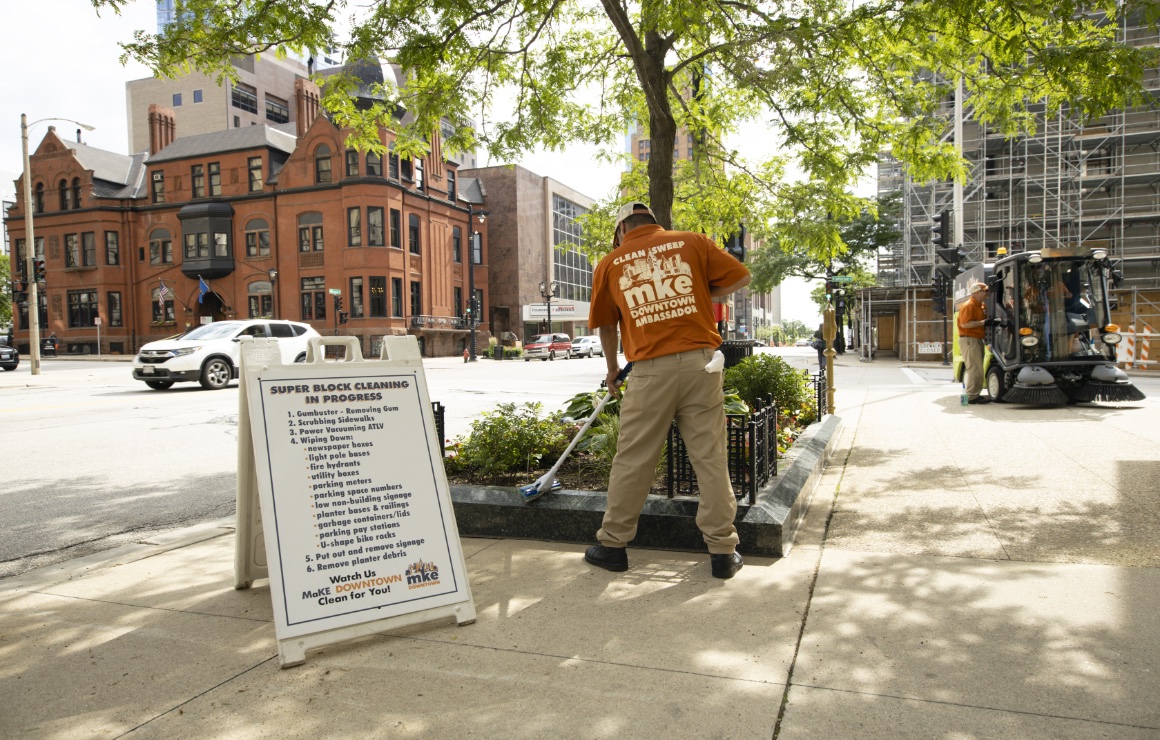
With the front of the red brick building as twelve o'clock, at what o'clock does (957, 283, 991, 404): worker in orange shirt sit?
The worker in orange shirt is roughly at 10 o'clock from the red brick building.

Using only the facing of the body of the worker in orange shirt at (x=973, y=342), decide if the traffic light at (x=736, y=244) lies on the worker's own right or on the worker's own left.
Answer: on the worker's own left

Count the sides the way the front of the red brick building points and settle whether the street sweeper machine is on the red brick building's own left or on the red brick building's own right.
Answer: on the red brick building's own left

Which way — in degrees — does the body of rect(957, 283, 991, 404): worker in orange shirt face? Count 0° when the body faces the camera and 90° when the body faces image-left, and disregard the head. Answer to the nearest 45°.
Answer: approximately 270°

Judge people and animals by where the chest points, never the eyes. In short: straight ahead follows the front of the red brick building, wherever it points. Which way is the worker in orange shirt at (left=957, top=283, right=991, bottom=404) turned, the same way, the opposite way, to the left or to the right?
to the left

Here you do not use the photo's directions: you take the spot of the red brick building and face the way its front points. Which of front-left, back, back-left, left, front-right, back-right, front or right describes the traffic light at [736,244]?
front-left

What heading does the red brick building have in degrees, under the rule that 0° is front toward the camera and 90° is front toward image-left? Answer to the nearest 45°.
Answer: approximately 45°
